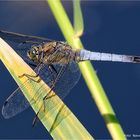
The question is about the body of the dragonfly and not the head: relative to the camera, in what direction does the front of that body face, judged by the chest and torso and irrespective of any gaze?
to the viewer's left
